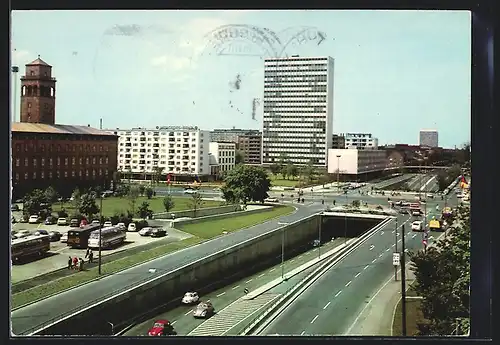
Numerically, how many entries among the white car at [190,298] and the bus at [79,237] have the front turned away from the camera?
0

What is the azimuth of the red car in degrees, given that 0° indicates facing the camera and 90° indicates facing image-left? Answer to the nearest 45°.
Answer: approximately 45°
